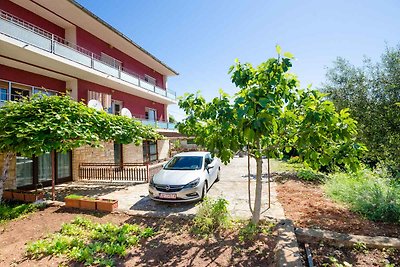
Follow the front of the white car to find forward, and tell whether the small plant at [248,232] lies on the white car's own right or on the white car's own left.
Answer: on the white car's own left

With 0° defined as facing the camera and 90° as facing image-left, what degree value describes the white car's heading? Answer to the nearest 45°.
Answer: approximately 45°

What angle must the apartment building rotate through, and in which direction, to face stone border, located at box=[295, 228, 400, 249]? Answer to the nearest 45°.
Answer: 0° — it already faces it

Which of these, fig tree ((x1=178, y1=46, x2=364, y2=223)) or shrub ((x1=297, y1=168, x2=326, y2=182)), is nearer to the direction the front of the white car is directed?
the fig tree

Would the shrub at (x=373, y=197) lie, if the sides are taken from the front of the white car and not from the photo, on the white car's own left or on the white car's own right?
on the white car's own left

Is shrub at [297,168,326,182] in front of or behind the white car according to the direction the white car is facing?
behind
